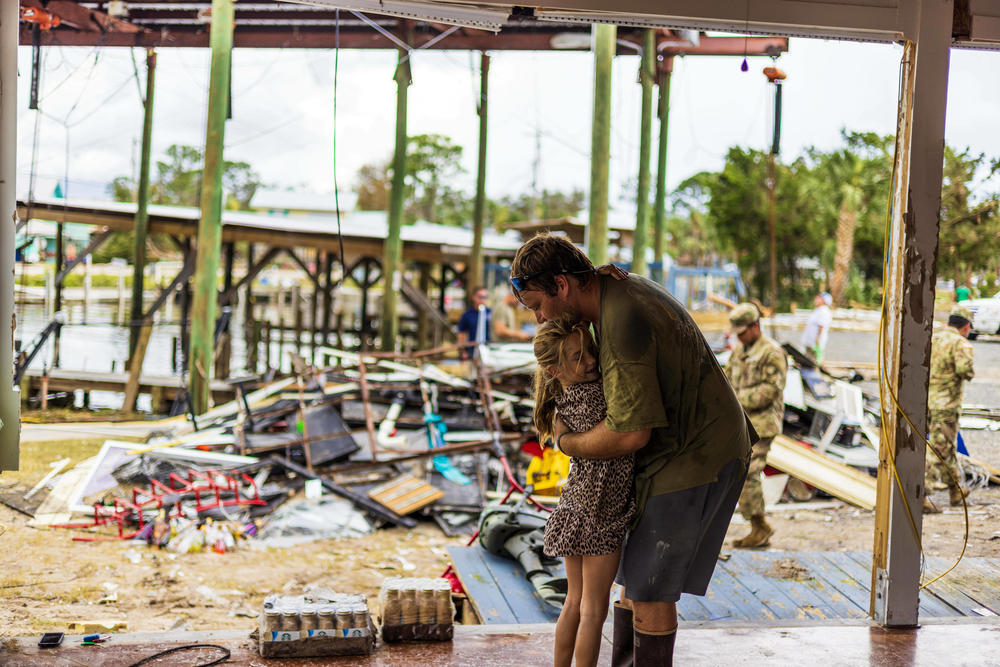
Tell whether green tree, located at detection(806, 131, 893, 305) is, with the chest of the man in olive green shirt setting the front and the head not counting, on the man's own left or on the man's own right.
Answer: on the man's own right

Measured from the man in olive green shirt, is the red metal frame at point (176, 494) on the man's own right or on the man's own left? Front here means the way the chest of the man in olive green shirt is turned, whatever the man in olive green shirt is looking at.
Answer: on the man's own right

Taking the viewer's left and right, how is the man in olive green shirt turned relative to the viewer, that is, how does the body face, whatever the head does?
facing to the left of the viewer

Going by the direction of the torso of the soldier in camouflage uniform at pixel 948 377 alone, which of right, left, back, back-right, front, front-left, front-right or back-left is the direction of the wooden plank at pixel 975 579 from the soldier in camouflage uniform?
back-right

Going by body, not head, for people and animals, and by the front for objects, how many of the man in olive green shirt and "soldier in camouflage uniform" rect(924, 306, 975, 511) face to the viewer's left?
1

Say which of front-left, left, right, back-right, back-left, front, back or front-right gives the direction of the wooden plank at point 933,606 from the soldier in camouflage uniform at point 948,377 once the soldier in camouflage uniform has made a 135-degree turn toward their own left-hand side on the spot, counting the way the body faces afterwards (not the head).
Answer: left

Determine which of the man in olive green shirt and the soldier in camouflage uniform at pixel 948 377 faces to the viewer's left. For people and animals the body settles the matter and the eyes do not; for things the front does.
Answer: the man in olive green shirt

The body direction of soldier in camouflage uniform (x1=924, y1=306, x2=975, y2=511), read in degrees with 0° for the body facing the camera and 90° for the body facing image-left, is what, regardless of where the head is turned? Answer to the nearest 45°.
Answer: approximately 225°
